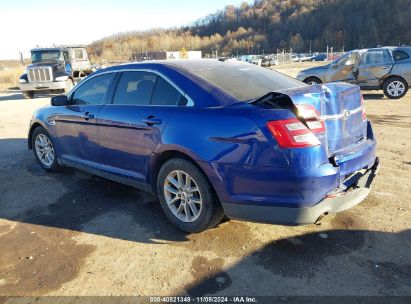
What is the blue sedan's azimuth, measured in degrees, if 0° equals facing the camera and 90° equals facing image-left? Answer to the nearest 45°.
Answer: approximately 135°

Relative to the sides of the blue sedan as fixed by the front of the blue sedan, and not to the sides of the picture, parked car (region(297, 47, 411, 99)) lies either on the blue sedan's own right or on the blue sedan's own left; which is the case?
on the blue sedan's own right

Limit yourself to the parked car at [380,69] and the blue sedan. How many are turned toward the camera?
0

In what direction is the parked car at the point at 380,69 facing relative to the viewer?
to the viewer's left

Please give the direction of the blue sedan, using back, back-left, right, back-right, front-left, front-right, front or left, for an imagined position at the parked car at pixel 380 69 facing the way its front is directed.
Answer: left
